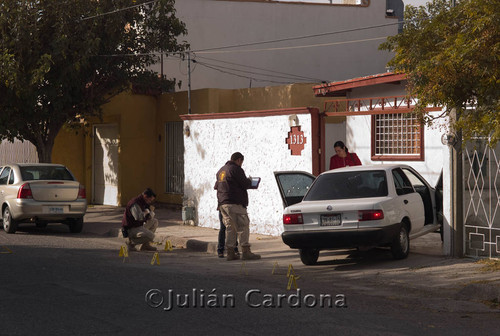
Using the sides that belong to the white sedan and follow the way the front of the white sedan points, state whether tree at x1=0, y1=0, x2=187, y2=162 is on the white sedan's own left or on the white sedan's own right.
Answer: on the white sedan's own left

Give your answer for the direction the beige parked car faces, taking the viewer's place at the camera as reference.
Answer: facing away from the viewer and to the left of the viewer

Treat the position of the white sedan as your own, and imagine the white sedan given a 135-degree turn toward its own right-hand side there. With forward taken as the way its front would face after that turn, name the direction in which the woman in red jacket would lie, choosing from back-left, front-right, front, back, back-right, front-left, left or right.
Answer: back

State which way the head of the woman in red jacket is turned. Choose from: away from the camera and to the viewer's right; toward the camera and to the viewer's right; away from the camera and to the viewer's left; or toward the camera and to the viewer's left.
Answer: toward the camera and to the viewer's left

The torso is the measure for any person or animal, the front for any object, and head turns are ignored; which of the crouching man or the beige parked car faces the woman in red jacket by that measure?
the crouching man

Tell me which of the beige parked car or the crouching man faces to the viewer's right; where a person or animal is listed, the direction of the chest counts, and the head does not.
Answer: the crouching man

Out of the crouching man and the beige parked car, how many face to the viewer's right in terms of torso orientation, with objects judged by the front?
1

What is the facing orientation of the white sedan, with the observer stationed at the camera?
facing away from the viewer and to the right of the viewer

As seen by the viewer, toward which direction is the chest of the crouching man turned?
to the viewer's right

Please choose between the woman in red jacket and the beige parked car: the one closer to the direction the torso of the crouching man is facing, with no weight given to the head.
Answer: the woman in red jacket
